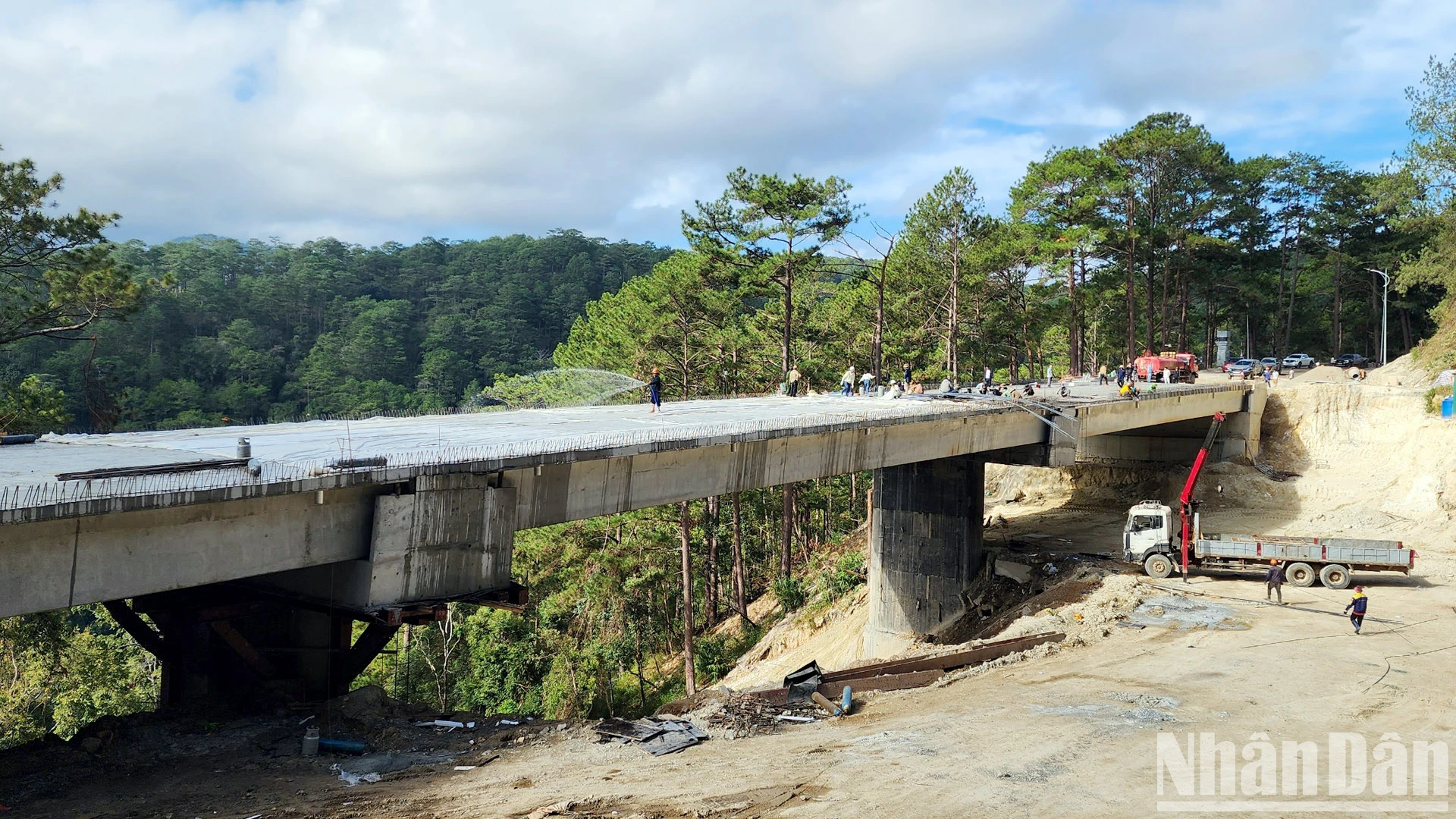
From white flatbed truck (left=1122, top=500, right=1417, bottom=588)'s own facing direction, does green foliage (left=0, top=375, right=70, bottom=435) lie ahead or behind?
ahead

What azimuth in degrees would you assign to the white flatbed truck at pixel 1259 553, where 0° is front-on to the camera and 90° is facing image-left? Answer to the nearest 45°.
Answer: approximately 90°

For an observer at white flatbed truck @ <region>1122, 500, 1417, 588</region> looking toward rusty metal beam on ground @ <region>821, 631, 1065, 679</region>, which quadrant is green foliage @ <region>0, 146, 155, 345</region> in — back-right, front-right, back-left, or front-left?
front-right

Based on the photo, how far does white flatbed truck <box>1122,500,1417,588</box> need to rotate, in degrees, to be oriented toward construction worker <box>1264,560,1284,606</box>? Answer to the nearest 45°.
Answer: approximately 90° to its left

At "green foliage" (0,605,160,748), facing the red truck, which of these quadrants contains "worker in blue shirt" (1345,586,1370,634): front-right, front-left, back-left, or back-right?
front-right

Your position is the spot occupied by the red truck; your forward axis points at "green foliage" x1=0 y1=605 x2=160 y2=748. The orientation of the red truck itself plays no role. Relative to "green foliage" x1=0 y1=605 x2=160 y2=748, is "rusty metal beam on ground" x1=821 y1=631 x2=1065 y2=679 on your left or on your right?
left

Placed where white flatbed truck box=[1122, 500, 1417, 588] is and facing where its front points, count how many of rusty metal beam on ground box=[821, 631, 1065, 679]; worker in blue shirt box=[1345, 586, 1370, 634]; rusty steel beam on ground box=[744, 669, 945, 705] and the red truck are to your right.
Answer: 1

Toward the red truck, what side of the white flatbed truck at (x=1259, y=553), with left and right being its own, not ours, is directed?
right

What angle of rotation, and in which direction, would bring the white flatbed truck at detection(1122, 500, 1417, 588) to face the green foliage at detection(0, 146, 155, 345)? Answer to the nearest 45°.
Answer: approximately 45° to its left

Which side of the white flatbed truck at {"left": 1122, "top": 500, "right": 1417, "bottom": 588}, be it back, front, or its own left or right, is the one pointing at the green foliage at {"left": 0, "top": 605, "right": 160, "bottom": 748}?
front

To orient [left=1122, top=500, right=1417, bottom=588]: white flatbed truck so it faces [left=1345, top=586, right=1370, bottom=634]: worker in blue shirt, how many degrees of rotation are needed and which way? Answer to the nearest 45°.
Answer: approximately 90° to its left

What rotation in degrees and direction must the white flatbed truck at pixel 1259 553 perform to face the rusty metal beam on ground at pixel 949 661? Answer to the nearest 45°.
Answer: approximately 45° to its left

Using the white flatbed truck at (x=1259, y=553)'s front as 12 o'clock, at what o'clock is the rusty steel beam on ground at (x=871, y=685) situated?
The rusty steel beam on ground is roughly at 10 o'clock from the white flatbed truck.

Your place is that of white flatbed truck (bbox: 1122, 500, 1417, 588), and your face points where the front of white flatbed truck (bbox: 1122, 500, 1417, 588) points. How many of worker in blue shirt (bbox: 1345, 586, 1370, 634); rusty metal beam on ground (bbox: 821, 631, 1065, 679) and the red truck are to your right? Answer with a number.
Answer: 1
